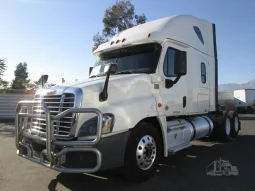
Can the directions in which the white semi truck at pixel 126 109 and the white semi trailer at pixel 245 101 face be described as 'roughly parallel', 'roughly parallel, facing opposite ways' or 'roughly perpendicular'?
roughly parallel

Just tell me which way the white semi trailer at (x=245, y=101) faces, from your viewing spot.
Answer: facing the viewer and to the left of the viewer

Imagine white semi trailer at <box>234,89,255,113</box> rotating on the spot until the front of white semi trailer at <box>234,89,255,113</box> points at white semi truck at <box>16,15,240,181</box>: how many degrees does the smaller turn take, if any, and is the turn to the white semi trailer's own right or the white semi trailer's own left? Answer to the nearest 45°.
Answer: approximately 45° to the white semi trailer's own left

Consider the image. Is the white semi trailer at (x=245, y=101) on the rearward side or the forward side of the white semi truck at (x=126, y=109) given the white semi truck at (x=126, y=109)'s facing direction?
on the rearward side

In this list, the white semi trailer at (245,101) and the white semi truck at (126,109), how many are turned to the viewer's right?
0
